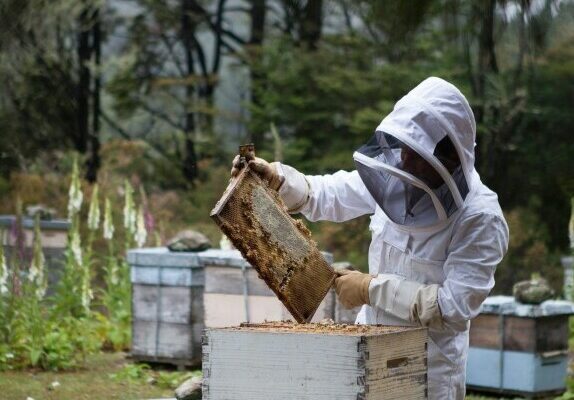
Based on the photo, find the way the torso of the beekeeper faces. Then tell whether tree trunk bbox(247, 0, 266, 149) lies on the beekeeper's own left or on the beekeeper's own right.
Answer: on the beekeeper's own right

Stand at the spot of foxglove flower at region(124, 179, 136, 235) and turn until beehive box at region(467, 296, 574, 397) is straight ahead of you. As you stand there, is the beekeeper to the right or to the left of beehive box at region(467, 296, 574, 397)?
right

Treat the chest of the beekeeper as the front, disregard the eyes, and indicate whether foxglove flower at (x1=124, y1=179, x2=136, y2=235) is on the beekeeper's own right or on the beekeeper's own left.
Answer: on the beekeeper's own right

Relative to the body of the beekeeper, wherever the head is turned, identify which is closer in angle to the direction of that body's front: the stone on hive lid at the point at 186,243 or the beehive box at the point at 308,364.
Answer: the beehive box

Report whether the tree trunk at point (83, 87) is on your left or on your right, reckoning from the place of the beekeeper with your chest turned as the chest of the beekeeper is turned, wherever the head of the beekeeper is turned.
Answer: on your right

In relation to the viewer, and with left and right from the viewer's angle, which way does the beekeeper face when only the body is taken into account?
facing the viewer and to the left of the viewer

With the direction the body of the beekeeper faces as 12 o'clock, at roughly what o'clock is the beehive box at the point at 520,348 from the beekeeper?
The beehive box is roughly at 5 o'clock from the beekeeper.

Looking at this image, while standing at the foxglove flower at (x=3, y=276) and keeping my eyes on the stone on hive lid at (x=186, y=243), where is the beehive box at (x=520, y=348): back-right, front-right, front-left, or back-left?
front-right
